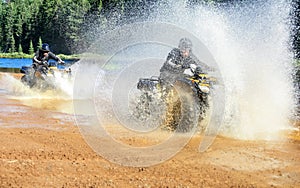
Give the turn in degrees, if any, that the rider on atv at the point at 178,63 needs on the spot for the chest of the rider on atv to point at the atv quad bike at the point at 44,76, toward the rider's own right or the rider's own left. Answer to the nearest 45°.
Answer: approximately 180°

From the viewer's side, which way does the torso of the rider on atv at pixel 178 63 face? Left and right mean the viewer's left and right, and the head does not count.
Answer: facing the viewer and to the right of the viewer

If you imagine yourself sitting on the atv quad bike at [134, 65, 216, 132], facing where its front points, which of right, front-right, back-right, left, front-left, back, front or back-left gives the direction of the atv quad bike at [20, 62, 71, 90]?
back

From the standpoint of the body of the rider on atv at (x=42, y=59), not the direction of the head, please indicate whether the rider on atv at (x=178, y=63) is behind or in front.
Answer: in front

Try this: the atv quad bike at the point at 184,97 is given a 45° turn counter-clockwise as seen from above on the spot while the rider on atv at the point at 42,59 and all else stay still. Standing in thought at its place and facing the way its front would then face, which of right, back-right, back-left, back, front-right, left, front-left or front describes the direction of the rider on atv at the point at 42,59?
back-left
